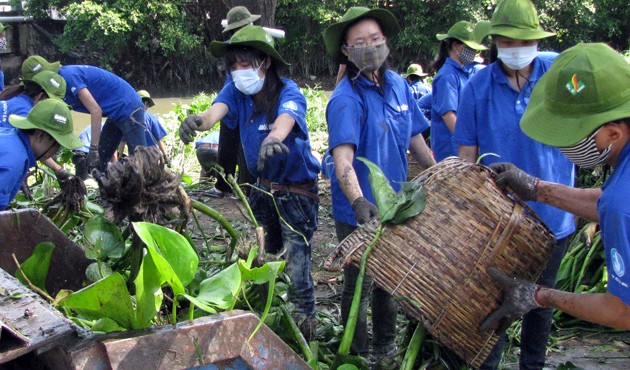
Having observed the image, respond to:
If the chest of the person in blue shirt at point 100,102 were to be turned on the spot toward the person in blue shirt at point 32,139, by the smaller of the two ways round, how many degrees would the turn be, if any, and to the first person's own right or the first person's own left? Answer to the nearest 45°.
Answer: approximately 90° to the first person's own left

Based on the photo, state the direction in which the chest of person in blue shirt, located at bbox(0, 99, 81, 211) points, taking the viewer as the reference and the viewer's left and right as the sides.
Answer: facing to the right of the viewer

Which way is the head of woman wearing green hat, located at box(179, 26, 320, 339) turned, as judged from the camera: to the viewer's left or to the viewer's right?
to the viewer's left

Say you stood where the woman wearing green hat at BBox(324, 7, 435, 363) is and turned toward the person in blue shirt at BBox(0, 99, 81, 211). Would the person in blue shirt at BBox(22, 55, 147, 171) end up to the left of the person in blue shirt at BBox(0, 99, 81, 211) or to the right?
right

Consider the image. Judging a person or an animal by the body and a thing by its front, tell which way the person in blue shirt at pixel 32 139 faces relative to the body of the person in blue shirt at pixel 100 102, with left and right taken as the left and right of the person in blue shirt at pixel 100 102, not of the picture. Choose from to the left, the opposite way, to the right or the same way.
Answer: the opposite way

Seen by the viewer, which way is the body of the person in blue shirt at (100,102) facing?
to the viewer's left

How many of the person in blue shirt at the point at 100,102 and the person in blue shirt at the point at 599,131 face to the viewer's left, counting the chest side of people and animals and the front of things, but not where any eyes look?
2

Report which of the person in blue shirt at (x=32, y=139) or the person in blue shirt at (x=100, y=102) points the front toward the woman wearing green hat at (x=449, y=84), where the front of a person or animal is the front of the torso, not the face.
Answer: the person in blue shirt at (x=32, y=139)

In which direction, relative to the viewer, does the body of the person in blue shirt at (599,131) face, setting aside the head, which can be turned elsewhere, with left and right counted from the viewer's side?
facing to the left of the viewer

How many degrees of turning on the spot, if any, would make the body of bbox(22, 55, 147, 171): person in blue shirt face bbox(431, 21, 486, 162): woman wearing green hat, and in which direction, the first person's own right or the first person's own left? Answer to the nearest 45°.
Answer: approximately 135° to the first person's own left

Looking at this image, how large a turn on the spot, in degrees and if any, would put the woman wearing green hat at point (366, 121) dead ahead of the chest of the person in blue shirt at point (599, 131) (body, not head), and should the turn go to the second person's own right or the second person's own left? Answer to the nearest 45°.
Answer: approximately 45° to the second person's own right
